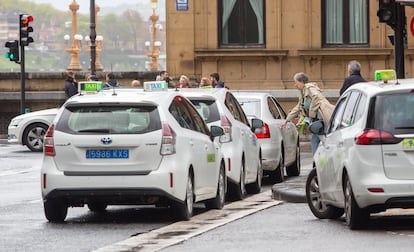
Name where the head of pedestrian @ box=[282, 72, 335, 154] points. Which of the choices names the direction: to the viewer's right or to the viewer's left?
to the viewer's left

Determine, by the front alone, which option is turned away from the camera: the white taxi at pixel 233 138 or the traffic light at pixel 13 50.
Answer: the white taxi

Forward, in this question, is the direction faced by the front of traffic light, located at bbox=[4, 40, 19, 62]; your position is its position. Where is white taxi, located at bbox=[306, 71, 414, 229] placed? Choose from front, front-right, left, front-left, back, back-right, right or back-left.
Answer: front-left

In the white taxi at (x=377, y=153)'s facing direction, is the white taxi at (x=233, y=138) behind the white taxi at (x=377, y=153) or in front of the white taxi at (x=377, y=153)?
in front

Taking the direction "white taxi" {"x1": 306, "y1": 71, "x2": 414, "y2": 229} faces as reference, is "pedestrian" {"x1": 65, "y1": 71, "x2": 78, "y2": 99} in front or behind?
in front

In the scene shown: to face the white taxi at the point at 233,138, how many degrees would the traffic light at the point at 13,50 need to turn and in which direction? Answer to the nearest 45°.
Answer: approximately 45° to its left

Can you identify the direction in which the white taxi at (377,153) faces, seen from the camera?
facing away from the viewer and to the left of the viewer

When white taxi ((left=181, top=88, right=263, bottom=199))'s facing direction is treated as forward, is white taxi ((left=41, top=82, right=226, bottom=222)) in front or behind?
behind

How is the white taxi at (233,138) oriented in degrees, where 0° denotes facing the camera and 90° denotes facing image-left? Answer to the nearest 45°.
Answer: approximately 180°
